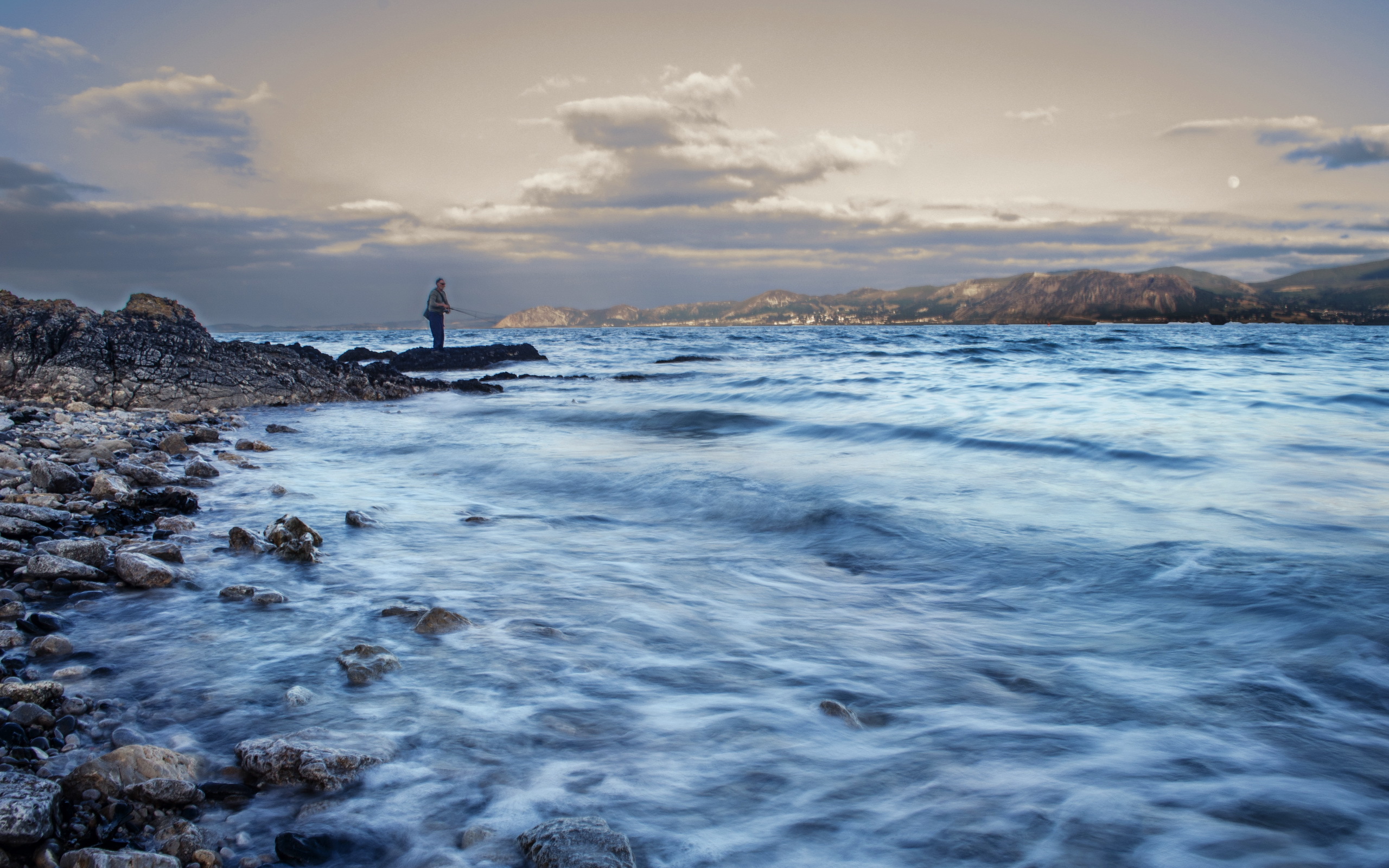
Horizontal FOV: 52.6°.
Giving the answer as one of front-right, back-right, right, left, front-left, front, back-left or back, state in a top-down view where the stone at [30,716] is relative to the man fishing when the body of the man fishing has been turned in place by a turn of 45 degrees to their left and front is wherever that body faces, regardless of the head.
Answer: back-right

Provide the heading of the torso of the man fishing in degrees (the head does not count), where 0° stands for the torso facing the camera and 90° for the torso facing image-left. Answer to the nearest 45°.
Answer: approximately 270°

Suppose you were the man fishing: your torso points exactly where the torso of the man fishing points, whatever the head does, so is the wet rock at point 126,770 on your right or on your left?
on your right

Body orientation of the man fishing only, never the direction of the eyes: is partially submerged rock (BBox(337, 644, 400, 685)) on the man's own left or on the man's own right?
on the man's own right

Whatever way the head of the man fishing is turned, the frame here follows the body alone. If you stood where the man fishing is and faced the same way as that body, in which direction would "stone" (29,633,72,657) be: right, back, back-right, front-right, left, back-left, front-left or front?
right

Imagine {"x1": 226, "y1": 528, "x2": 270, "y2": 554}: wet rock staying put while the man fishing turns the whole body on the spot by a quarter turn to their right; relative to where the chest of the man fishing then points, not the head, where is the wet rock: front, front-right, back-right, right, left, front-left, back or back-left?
front

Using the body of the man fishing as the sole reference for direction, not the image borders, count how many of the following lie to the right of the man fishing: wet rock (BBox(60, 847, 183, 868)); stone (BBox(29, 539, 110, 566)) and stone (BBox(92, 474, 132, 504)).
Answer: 3

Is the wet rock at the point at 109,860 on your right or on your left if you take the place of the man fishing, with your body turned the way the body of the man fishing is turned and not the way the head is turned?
on your right

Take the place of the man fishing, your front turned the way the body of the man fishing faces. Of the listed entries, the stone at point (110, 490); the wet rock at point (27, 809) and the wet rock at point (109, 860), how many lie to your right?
3

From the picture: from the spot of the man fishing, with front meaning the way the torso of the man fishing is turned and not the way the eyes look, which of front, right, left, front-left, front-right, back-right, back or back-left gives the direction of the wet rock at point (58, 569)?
right

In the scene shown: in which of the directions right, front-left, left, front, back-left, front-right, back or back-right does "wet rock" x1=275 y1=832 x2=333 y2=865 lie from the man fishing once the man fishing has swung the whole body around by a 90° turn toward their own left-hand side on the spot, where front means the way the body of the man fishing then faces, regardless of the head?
back

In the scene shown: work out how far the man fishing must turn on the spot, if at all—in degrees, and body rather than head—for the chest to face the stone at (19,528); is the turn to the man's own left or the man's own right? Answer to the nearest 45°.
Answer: approximately 90° to the man's own right

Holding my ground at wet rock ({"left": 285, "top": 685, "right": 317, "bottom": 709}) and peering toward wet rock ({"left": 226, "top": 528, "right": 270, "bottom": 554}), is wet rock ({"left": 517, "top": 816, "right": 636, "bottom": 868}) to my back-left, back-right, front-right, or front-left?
back-right

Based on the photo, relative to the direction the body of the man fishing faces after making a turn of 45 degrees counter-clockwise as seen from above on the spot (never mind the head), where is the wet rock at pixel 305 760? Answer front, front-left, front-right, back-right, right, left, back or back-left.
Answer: back-right

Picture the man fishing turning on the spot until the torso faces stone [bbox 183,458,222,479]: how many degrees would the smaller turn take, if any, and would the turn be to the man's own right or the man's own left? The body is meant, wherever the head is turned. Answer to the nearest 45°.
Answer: approximately 90° to the man's own right

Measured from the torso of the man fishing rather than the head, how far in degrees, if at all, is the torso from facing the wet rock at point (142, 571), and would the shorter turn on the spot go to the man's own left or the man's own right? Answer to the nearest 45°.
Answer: approximately 90° to the man's own right

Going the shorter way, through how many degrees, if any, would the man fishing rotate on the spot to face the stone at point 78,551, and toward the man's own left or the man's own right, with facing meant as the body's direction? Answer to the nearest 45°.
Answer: approximately 90° to the man's own right

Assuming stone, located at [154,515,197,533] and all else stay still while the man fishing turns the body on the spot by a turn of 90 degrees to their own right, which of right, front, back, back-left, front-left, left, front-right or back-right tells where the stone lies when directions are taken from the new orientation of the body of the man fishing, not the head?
front
